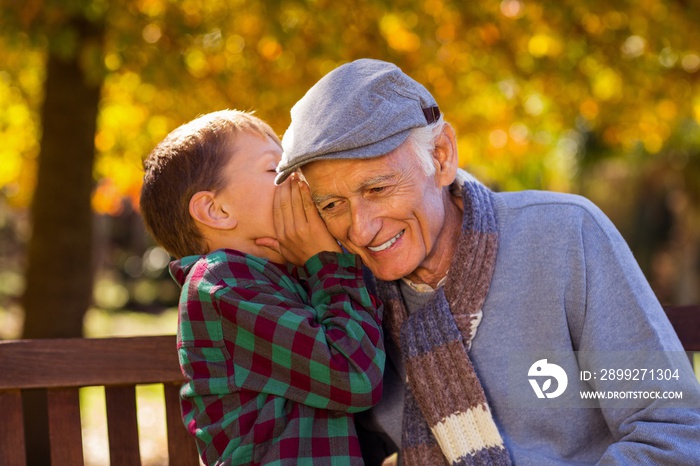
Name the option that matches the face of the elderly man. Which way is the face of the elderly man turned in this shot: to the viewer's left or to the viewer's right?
to the viewer's left

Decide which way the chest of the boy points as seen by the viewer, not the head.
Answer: to the viewer's right

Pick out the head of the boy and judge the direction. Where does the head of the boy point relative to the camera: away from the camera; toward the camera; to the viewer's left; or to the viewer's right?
to the viewer's right

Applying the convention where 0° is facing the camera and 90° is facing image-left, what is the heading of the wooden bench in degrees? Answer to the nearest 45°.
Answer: approximately 0°

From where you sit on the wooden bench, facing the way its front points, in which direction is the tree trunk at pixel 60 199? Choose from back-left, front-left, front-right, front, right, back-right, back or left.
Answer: back
